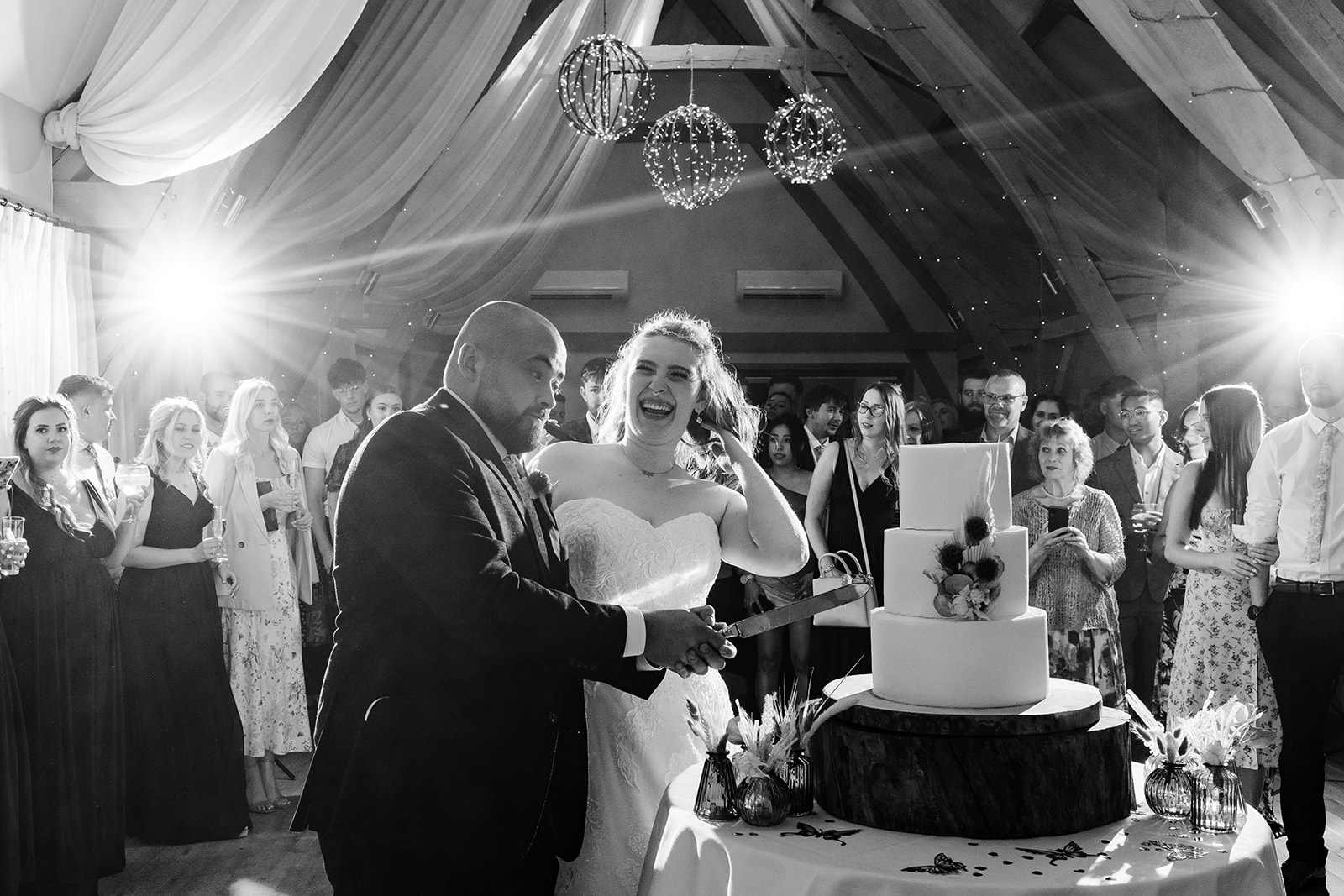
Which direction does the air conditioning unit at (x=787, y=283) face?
toward the camera

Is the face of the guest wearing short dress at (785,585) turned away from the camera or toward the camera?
toward the camera

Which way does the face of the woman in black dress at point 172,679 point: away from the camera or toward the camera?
toward the camera

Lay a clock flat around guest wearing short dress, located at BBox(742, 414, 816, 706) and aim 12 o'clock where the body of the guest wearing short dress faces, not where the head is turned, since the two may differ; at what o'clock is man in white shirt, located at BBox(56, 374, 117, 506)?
The man in white shirt is roughly at 2 o'clock from the guest wearing short dress.

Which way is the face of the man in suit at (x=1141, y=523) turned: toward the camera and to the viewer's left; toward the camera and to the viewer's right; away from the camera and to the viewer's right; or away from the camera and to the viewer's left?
toward the camera and to the viewer's left

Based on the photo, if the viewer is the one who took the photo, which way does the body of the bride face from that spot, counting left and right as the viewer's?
facing the viewer

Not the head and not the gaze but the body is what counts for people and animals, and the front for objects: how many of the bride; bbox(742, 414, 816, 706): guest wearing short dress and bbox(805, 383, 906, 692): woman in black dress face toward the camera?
3

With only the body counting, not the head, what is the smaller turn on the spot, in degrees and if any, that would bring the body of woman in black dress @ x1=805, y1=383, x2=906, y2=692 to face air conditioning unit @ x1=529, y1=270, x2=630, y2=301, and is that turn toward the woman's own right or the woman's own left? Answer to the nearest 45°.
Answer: approximately 180°

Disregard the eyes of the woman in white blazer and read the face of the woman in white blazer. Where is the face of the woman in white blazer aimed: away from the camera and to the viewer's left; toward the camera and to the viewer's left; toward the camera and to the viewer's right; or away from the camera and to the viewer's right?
toward the camera and to the viewer's right

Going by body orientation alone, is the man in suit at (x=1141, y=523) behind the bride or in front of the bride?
behind

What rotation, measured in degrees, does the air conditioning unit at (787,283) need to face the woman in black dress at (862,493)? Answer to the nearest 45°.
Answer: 0° — it already faces them

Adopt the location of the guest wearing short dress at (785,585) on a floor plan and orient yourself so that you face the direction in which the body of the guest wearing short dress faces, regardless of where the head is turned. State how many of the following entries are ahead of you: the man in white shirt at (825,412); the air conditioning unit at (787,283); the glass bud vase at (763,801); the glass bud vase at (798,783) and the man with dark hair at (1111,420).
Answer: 2

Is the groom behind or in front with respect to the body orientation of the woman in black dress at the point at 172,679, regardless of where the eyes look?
in front

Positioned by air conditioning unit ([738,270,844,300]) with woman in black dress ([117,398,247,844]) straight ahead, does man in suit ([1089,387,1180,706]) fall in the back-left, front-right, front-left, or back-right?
front-left

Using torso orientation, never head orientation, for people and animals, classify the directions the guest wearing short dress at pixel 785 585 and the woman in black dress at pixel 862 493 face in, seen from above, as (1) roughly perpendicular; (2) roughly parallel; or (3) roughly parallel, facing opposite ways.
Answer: roughly parallel

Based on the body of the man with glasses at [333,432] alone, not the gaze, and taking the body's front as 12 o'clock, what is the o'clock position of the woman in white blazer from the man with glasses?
The woman in white blazer is roughly at 2 o'clock from the man with glasses.

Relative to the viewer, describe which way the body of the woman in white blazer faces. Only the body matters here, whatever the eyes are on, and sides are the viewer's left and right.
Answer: facing the viewer and to the right of the viewer
